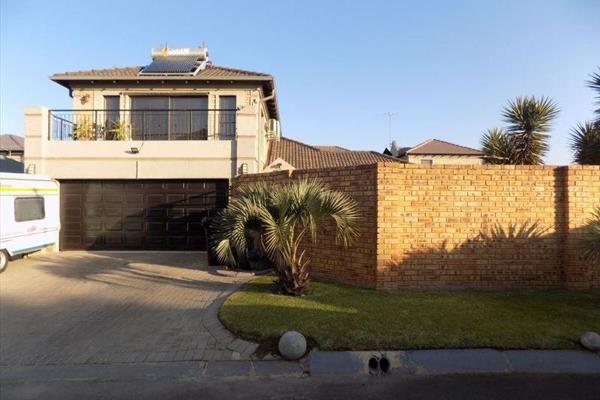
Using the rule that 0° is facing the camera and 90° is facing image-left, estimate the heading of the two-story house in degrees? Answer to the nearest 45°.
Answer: approximately 0°

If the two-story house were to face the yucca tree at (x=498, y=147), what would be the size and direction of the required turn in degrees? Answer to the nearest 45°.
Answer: approximately 45° to its left

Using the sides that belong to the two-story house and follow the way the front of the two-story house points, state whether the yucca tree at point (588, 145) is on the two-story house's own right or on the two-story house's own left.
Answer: on the two-story house's own left

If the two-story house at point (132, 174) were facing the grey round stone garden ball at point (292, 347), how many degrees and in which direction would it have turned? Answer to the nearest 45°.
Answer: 0° — it already faces it

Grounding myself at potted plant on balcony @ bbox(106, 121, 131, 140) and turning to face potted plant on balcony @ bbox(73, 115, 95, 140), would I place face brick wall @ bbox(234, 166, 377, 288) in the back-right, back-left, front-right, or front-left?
back-left

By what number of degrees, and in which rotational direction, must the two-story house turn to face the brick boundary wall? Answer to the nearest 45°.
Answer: approximately 45° to its left

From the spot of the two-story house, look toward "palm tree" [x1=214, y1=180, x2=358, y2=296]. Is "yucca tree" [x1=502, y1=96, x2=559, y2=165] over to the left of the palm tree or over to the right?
left

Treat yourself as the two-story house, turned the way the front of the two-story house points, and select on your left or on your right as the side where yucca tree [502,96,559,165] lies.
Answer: on your left

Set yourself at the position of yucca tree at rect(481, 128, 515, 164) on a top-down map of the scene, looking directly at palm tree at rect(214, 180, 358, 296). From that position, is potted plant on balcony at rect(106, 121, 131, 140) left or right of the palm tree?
right
